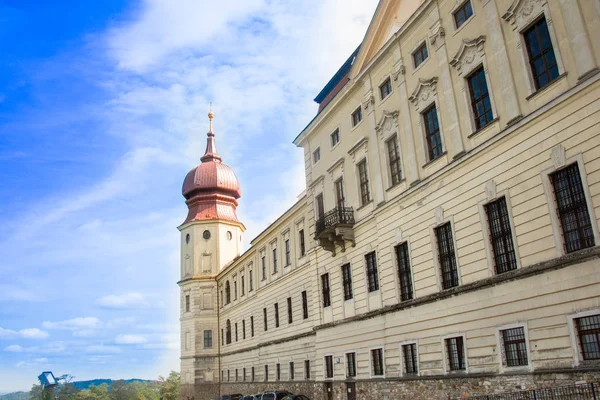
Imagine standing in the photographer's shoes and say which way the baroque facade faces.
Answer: facing the viewer and to the left of the viewer
